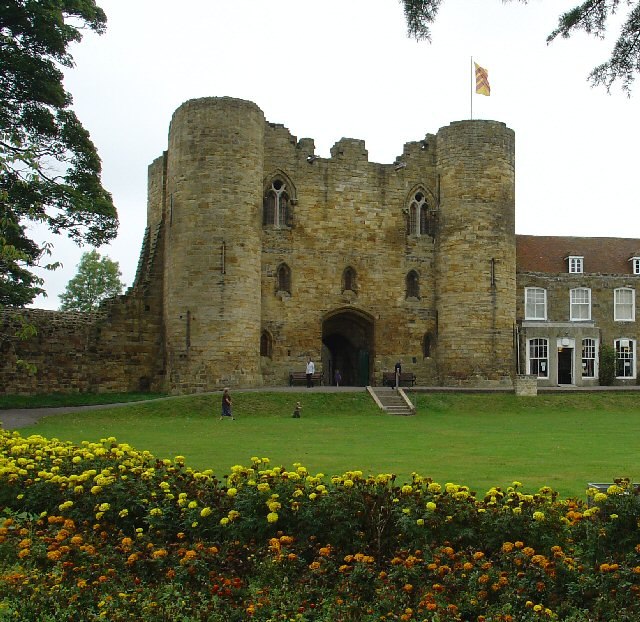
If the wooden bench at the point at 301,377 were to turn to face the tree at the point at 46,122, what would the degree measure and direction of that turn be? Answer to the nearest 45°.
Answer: approximately 45° to its right

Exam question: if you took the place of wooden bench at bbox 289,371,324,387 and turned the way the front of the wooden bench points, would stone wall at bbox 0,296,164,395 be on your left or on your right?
on your right

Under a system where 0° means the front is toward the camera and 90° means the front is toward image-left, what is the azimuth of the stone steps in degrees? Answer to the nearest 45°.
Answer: approximately 315°

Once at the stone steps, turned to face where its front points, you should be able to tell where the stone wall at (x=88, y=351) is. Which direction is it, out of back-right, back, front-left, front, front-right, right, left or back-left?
back-right

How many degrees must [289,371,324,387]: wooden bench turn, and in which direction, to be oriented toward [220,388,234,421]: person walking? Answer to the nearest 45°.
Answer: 0° — it already faces them

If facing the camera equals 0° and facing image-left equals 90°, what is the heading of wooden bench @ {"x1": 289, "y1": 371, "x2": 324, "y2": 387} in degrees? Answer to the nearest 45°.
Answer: approximately 0°
